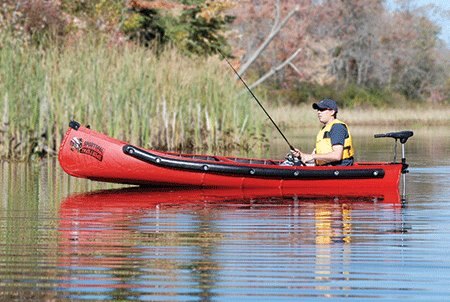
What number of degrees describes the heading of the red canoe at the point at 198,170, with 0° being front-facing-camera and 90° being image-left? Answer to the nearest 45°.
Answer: approximately 90°

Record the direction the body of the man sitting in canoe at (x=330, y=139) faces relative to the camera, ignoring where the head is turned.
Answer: to the viewer's left

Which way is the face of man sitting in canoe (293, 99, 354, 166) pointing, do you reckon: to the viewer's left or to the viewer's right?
to the viewer's left
